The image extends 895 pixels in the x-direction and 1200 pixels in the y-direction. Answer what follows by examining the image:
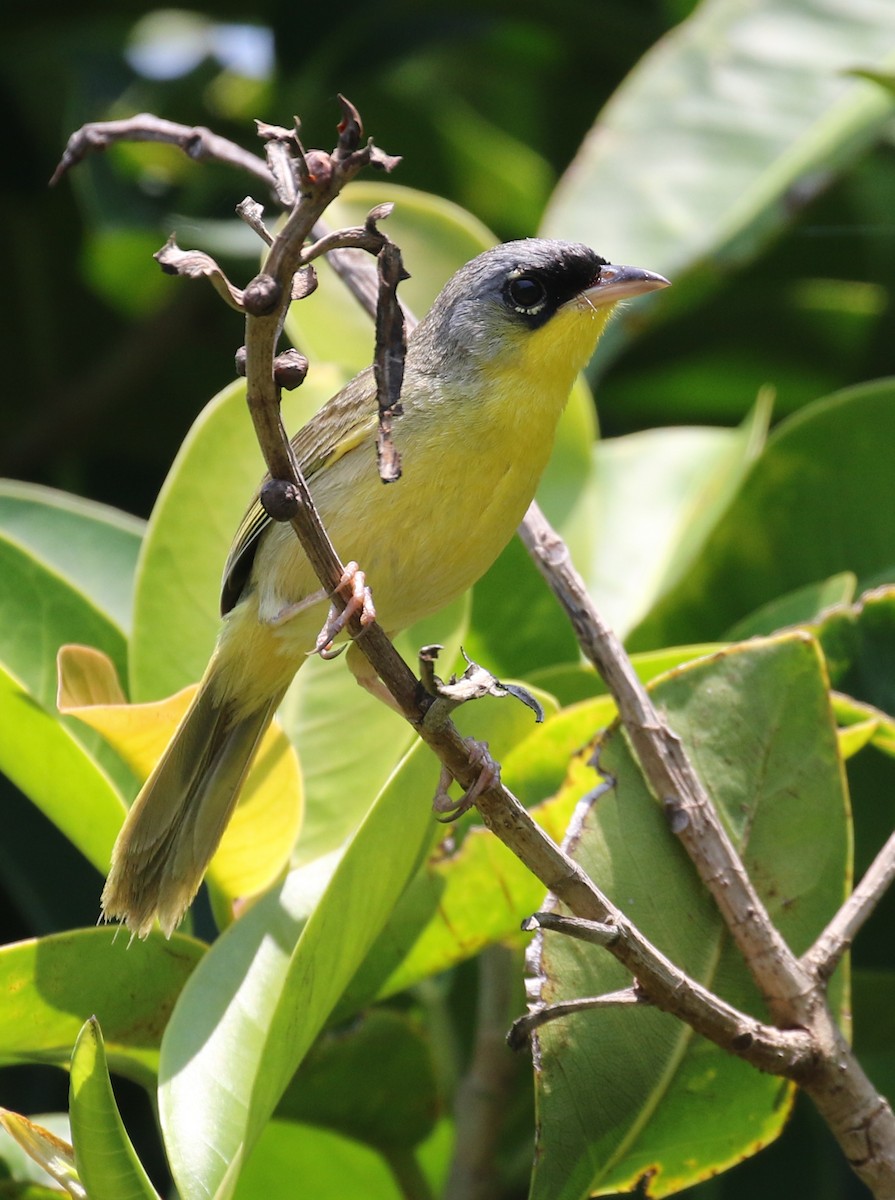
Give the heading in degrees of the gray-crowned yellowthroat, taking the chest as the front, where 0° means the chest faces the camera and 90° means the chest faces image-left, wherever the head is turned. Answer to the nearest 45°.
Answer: approximately 270°

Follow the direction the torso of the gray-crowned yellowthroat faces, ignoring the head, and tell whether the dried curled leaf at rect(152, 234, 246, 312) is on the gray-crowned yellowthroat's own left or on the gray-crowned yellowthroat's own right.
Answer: on the gray-crowned yellowthroat's own right

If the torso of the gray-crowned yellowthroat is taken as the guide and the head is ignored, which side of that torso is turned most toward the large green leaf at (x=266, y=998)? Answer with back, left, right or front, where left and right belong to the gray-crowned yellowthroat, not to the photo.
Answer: right
